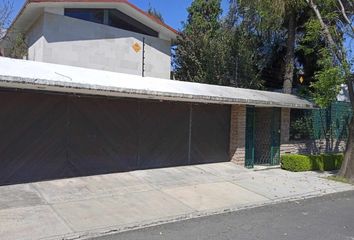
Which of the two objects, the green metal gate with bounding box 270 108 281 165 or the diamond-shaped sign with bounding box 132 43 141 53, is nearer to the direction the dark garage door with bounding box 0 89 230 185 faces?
the green metal gate

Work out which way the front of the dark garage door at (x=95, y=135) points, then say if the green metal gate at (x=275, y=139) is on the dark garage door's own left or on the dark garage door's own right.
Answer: on the dark garage door's own left

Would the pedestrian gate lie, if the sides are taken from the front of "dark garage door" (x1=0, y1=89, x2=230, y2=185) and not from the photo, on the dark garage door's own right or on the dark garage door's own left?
on the dark garage door's own left

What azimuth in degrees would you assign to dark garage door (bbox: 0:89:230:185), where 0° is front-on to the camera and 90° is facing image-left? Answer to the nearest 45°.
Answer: approximately 315°

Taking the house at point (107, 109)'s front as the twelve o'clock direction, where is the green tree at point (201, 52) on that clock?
The green tree is roughly at 8 o'clock from the house.

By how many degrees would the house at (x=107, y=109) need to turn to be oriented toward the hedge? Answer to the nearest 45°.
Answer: approximately 45° to its left

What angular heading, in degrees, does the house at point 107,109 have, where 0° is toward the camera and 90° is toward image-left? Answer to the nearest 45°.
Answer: approximately 315°

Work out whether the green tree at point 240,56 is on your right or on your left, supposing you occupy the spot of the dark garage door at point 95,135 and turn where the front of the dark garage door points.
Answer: on your left
